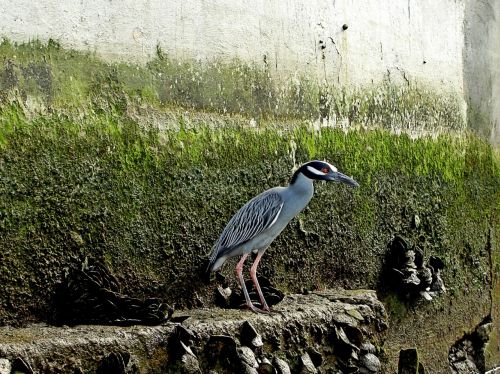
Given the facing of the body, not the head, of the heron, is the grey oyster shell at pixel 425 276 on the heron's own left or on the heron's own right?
on the heron's own left

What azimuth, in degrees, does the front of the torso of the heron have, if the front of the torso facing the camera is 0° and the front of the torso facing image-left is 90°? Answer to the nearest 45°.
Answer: approximately 270°

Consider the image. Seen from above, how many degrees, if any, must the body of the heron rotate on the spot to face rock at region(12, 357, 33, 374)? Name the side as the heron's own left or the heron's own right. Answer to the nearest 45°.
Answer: approximately 135° to the heron's own right

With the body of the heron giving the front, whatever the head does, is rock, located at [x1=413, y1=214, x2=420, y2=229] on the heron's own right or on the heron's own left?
on the heron's own left
